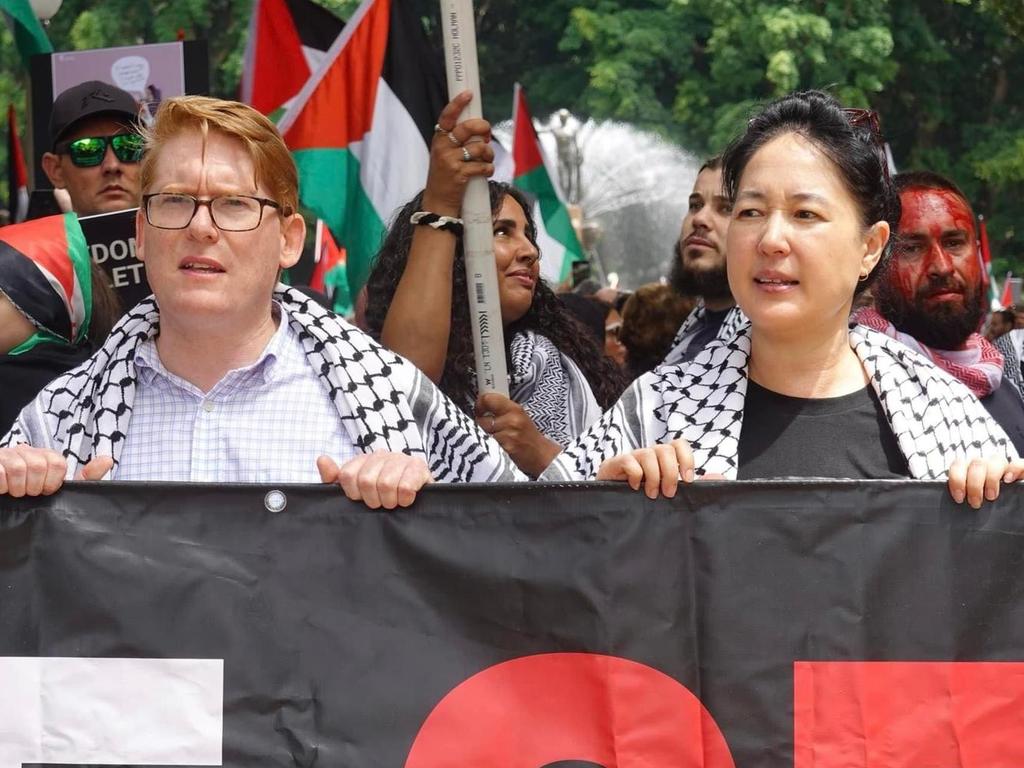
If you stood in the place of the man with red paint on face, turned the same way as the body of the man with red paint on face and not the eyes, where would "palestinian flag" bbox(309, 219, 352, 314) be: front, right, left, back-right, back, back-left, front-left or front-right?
back-right

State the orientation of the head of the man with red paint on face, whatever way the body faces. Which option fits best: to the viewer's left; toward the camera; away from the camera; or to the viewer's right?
toward the camera

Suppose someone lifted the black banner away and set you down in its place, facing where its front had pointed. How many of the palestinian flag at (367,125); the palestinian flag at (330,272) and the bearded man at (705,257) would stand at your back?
3

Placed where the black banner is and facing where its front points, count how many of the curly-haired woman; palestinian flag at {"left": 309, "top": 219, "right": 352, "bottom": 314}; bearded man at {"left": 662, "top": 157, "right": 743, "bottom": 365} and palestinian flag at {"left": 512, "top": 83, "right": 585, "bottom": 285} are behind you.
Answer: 4

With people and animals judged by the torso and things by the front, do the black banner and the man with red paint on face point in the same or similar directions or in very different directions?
same or similar directions

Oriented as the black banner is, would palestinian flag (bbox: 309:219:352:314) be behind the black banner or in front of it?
behind

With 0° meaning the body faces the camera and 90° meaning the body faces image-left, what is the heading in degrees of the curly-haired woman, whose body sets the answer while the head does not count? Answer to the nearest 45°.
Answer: approximately 315°

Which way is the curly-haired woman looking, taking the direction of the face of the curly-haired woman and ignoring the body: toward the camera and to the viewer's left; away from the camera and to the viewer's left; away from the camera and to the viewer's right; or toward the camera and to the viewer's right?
toward the camera and to the viewer's right

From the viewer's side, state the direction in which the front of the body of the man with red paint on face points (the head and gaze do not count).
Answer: toward the camera

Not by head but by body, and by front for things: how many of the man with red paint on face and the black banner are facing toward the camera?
2

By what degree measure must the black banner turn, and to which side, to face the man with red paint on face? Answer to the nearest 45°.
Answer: approximately 135° to its left
